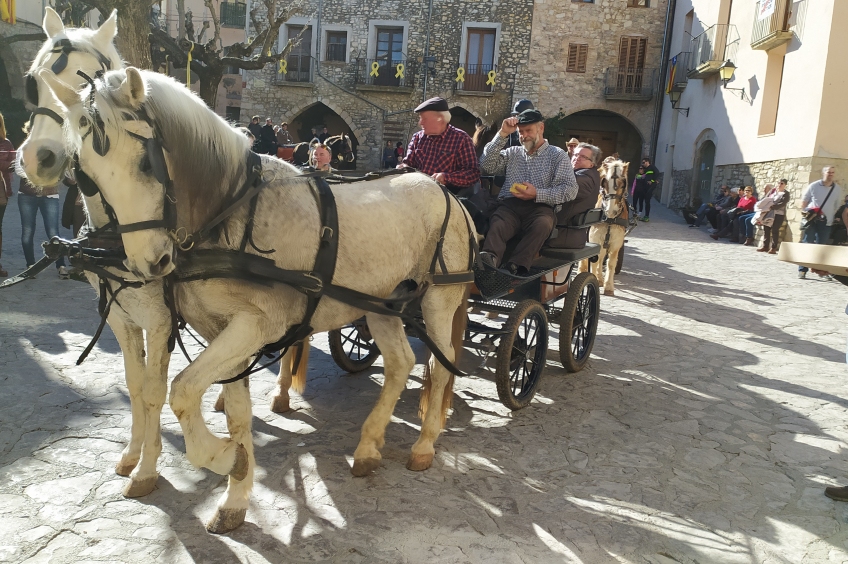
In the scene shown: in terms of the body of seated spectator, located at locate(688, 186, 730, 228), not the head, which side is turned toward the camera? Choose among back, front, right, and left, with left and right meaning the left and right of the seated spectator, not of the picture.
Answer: left

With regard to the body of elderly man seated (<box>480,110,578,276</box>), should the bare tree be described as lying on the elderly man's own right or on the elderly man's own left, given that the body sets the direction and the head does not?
on the elderly man's own right

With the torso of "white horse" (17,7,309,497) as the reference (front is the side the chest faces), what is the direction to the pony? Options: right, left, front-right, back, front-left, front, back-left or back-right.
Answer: back

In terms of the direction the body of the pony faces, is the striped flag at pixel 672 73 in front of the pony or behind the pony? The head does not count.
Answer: behind

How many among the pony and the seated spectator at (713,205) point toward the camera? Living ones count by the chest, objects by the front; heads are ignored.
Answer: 1

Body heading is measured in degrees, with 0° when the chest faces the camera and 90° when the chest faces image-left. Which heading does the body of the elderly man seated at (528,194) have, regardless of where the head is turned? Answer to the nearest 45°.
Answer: approximately 45°
